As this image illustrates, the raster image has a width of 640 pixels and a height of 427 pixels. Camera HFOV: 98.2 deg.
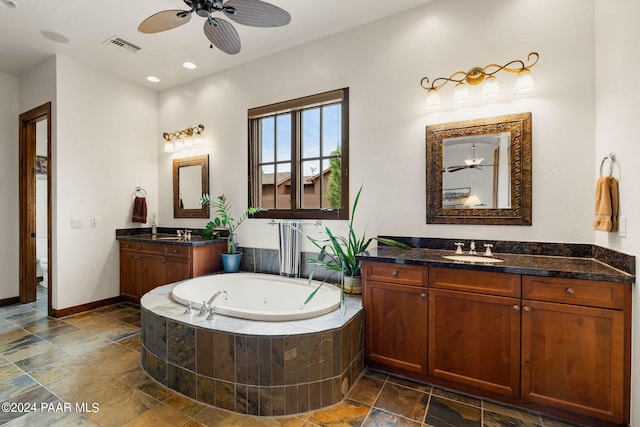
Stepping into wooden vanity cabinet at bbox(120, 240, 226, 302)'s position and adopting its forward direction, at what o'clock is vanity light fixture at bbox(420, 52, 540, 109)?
The vanity light fixture is roughly at 9 o'clock from the wooden vanity cabinet.

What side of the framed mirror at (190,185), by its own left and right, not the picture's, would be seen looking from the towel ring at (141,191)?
right

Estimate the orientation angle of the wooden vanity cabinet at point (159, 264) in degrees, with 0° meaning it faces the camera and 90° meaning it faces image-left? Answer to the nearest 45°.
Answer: approximately 45°

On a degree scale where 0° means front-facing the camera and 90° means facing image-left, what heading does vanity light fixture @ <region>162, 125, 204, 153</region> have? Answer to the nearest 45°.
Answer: approximately 45°

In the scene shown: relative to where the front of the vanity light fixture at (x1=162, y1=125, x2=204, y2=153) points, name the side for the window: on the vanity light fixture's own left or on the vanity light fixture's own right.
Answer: on the vanity light fixture's own left

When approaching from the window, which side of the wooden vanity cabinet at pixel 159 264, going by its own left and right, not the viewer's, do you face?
left

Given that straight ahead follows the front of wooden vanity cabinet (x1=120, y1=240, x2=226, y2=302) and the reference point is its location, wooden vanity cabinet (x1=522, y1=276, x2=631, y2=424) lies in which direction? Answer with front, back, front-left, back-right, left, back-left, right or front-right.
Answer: left

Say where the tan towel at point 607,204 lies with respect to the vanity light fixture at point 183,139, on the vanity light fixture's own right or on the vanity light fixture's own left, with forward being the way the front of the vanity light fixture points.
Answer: on the vanity light fixture's own left

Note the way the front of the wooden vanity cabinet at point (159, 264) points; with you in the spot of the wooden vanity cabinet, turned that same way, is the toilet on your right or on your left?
on your right
